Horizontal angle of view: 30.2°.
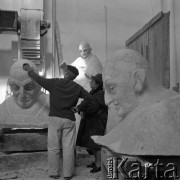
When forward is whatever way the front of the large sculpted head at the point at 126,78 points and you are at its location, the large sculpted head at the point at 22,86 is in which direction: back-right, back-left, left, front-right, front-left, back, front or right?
right

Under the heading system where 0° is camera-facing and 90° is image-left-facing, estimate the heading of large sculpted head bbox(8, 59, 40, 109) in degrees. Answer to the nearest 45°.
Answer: approximately 0°

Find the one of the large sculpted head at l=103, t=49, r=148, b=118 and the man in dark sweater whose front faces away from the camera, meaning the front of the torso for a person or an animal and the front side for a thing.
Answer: the man in dark sweater

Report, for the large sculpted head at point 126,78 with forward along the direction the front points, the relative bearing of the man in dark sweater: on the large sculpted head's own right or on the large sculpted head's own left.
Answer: on the large sculpted head's own right

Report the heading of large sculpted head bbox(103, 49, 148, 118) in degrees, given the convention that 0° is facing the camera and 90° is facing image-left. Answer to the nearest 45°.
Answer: approximately 45°

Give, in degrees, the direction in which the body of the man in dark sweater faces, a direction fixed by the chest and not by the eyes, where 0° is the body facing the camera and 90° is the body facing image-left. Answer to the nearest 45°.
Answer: approximately 180°
